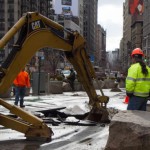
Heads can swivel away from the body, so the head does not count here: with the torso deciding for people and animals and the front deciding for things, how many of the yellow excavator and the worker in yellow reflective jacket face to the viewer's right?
1

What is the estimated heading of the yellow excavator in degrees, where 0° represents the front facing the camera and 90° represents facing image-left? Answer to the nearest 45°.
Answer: approximately 270°

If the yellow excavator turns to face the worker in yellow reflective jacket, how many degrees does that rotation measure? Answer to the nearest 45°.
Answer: approximately 45° to its right

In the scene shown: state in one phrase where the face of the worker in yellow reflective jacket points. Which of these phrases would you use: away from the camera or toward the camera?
away from the camera

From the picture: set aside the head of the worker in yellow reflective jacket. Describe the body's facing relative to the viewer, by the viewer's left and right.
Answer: facing away from the viewer and to the left of the viewer

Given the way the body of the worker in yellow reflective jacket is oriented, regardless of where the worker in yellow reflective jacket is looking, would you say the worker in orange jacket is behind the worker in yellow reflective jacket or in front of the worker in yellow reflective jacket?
in front

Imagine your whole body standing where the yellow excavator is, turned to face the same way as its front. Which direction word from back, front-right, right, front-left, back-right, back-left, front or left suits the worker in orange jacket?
left
